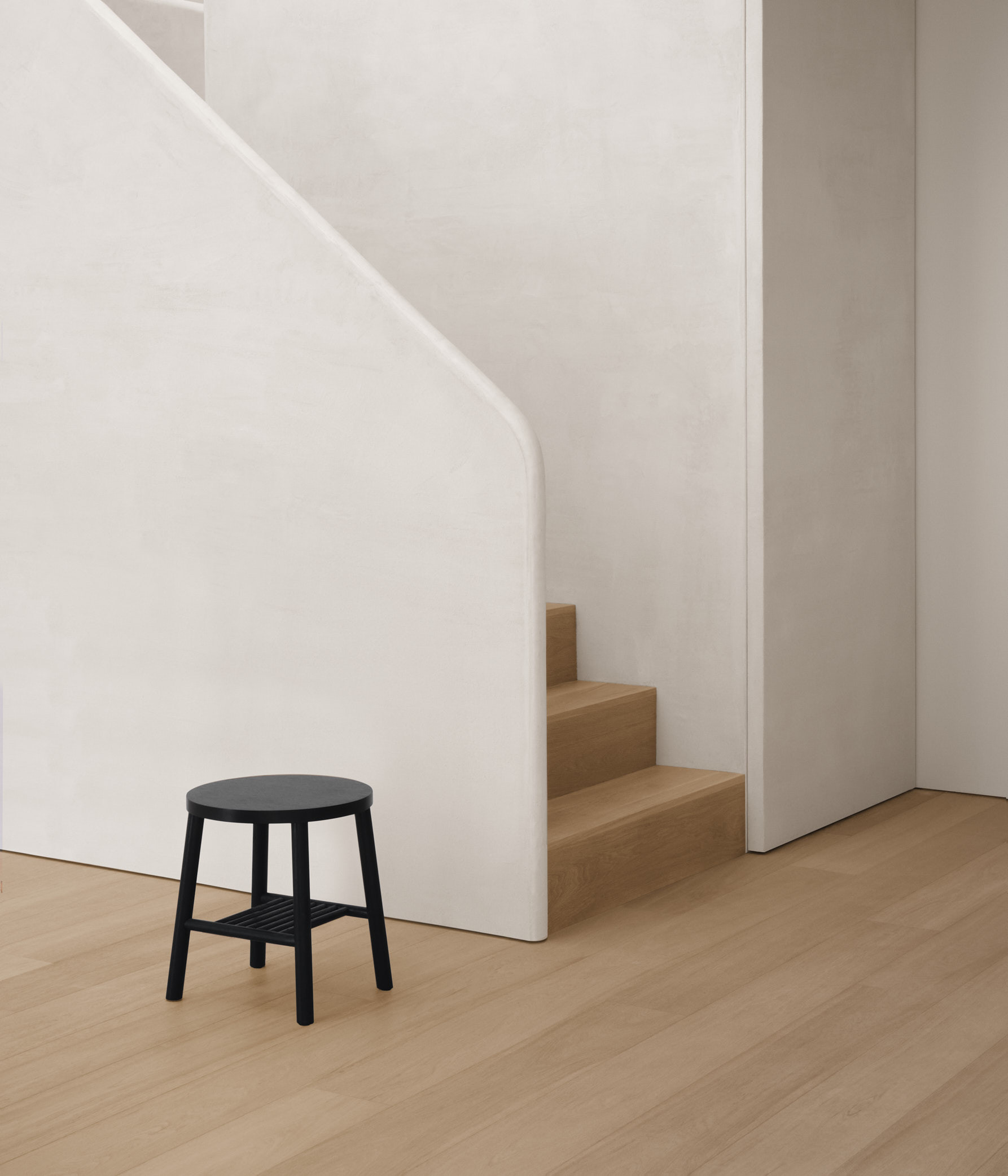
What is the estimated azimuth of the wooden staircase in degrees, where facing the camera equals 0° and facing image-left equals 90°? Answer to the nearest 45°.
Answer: approximately 315°

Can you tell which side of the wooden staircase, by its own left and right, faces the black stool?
right
